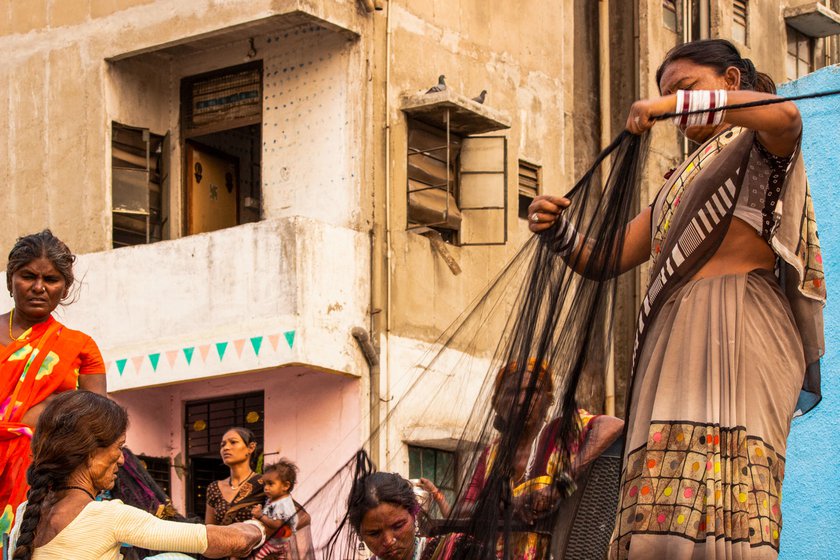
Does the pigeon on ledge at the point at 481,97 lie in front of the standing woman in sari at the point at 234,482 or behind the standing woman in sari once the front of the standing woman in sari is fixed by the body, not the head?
behind

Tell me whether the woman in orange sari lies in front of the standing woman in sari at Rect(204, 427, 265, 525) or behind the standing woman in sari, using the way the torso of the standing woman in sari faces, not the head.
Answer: in front

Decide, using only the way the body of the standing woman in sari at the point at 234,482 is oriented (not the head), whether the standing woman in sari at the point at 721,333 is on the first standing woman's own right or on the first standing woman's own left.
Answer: on the first standing woman's own left

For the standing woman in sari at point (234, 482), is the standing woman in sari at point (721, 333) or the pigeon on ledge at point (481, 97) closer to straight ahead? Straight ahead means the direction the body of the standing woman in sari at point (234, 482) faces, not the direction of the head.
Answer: the standing woman in sari

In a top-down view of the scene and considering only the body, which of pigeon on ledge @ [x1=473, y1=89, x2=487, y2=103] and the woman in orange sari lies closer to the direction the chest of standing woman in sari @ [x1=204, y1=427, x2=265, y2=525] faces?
the woman in orange sari
